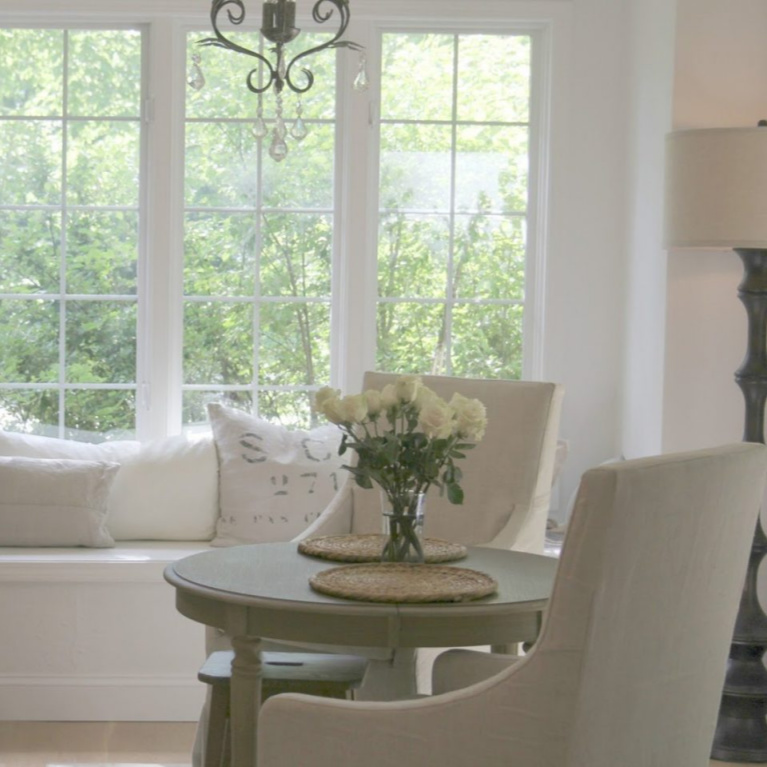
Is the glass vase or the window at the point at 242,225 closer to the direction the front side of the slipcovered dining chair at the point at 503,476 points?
the glass vase

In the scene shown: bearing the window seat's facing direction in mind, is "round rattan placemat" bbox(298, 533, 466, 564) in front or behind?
in front

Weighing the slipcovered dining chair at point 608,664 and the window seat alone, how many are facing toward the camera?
1

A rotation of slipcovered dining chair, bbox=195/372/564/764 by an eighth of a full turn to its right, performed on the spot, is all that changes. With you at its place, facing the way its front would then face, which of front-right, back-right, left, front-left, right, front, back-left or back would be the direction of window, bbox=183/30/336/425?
front-right

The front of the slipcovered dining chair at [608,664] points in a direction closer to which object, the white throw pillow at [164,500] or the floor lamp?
the white throw pillow

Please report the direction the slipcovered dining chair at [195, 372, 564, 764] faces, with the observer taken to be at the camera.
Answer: facing the viewer and to the left of the viewer

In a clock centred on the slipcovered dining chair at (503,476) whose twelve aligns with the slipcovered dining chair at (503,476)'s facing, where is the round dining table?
The round dining table is roughly at 11 o'clock from the slipcovered dining chair.

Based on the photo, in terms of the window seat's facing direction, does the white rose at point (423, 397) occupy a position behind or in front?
in front

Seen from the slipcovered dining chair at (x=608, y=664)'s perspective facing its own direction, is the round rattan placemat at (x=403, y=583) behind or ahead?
ahead

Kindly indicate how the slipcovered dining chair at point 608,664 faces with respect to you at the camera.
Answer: facing away from the viewer and to the left of the viewer

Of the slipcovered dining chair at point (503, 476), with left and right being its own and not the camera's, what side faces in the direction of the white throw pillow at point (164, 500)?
right

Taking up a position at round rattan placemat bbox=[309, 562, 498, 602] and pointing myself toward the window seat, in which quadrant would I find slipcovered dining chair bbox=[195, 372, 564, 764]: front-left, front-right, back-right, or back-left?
front-right

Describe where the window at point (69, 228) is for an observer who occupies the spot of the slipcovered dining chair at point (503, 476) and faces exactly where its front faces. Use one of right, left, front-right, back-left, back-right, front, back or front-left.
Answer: right

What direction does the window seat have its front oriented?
toward the camera
